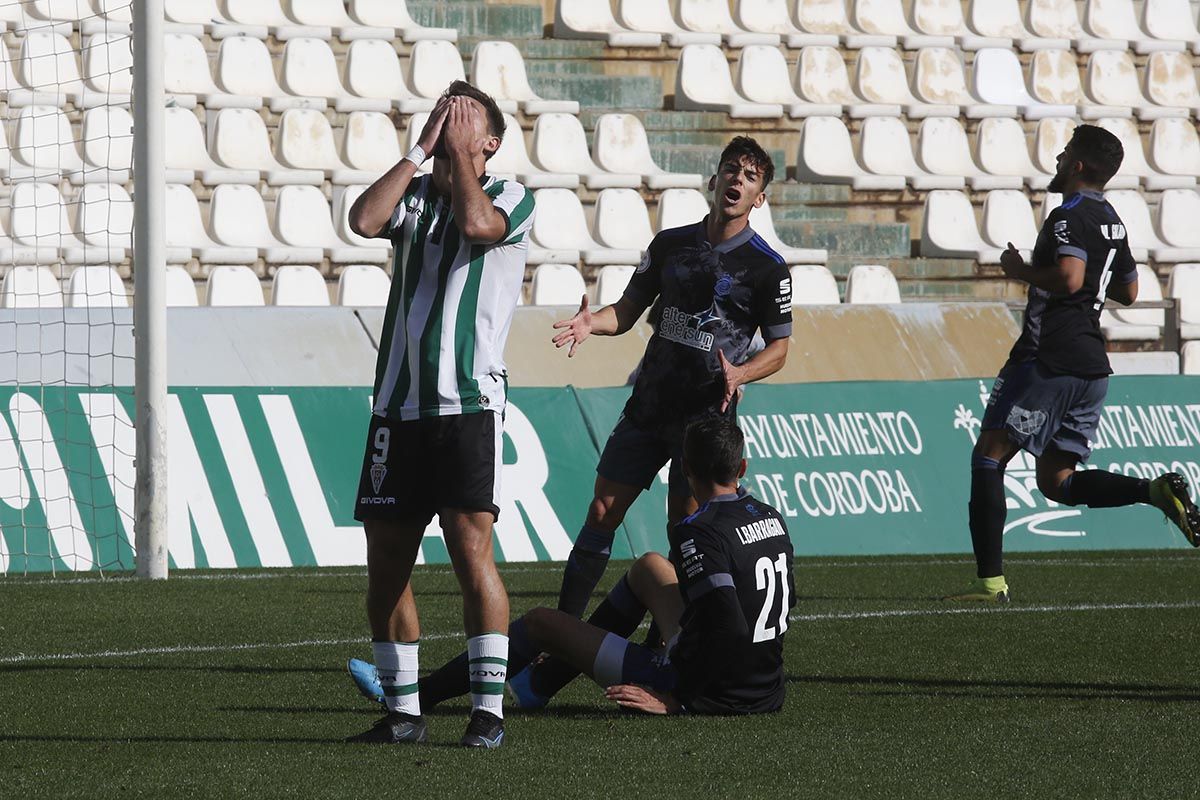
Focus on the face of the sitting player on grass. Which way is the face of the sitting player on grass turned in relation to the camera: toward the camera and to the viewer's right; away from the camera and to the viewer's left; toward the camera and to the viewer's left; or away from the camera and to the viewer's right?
away from the camera and to the viewer's left

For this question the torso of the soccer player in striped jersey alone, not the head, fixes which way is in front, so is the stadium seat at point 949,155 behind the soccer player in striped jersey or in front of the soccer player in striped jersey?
behind

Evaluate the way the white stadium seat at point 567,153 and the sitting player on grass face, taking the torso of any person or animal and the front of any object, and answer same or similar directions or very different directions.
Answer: very different directions

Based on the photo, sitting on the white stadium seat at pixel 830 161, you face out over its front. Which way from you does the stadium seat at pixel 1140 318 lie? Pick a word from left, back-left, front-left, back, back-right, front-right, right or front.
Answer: front-left

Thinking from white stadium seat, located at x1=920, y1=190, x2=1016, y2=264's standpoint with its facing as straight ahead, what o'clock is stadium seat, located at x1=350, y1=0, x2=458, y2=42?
The stadium seat is roughly at 4 o'clock from the white stadium seat.

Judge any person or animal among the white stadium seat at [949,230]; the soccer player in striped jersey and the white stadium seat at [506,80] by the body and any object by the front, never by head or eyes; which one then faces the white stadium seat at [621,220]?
the white stadium seat at [506,80]

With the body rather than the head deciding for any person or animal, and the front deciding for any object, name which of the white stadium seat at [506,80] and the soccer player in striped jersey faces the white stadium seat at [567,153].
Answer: the white stadium seat at [506,80]

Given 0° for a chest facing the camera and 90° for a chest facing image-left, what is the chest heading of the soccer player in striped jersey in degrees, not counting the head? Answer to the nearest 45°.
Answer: approximately 45°

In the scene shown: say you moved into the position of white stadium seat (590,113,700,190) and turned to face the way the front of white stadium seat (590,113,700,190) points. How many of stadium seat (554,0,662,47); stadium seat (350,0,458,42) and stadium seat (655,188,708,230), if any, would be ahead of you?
1

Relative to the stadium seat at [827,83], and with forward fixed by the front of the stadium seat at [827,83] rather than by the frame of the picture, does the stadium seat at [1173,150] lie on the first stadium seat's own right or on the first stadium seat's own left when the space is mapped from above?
on the first stadium seat's own left

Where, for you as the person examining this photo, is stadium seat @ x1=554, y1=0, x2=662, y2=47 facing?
facing the viewer and to the right of the viewer

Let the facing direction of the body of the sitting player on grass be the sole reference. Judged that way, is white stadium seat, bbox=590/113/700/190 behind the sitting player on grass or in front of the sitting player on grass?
in front

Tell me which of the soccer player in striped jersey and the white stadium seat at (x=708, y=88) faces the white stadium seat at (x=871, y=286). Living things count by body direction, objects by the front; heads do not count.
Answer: the white stadium seat at (x=708, y=88)

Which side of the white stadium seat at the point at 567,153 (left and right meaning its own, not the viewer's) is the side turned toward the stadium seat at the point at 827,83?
left

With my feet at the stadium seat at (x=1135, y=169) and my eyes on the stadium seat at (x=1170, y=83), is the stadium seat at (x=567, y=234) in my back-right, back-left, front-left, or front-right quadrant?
back-left
